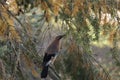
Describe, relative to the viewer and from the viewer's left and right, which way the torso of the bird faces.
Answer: facing to the right of the viewer
